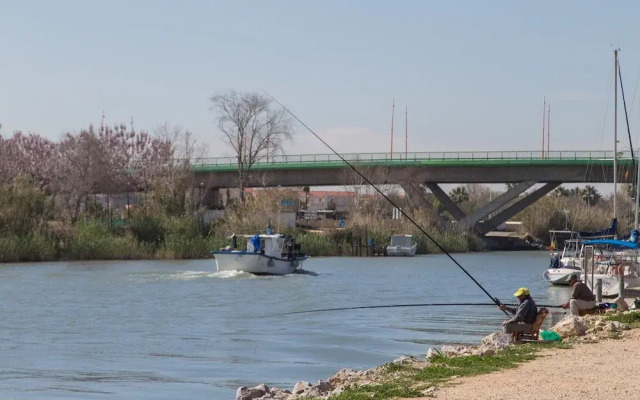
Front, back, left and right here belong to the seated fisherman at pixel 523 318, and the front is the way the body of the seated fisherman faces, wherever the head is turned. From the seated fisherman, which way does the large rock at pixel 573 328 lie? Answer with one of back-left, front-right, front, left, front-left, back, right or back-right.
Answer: back-right

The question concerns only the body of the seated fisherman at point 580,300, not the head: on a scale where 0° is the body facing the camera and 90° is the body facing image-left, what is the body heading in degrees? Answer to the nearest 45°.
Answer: approximately 90°

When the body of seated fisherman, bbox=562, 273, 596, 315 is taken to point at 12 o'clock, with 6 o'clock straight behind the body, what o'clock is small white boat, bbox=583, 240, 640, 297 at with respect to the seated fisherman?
The small white boat is roughly at 3 o'clock from the seated fisherman.

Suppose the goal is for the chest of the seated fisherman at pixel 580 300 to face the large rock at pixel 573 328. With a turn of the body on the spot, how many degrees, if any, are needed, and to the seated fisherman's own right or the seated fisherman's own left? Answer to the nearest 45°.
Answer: approximately 90° to the seated fisherman's own left

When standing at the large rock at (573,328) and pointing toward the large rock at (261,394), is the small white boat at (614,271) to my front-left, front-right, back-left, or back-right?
back-right

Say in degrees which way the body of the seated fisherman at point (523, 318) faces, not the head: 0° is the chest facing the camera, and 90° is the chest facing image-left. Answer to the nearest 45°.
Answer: approximately 90°

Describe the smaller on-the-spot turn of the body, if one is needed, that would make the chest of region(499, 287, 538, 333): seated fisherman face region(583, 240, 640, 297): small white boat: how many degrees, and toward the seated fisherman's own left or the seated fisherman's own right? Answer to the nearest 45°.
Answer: approximately 90° to the seated fisherman's own right

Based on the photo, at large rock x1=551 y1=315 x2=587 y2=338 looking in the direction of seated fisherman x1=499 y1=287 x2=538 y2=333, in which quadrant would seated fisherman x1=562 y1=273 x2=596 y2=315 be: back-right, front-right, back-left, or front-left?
back-right

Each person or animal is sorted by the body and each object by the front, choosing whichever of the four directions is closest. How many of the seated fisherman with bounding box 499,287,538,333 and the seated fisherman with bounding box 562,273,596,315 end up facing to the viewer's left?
2
